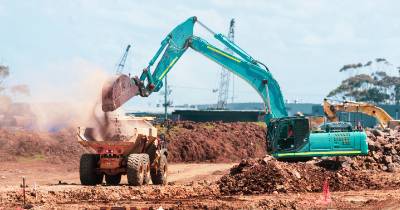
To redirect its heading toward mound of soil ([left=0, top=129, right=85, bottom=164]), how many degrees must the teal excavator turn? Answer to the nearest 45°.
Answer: approximately 45° to its right

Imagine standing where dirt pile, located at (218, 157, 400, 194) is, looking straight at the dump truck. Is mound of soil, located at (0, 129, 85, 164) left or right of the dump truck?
right

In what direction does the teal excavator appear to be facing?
to the viewer's left

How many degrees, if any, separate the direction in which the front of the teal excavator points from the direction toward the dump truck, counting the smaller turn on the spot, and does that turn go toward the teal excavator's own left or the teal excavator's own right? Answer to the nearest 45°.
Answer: approximately 45° to the teal excavator's own left
